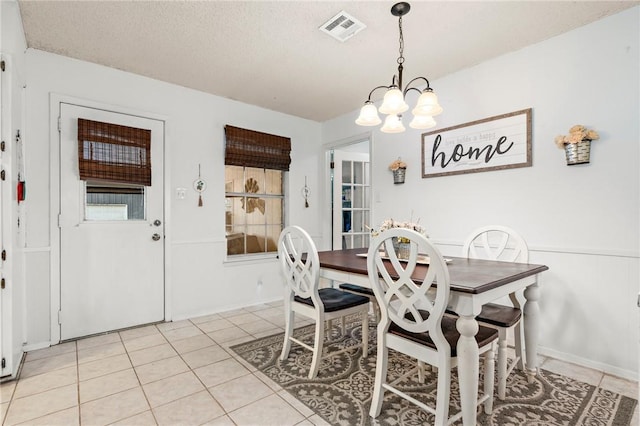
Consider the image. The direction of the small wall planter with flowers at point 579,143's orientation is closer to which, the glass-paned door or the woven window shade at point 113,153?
the woven window shade

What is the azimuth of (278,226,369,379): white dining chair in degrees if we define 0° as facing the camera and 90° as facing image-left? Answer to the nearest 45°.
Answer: approximately 225°

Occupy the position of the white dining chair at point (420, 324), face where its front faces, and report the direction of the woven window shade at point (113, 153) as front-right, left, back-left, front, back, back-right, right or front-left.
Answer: back-left

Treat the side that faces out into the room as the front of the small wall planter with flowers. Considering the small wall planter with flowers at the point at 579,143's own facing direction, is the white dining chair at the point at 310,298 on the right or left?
on its right

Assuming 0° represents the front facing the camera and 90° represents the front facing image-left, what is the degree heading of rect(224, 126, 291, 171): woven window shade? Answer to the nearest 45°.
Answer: approximately 315°

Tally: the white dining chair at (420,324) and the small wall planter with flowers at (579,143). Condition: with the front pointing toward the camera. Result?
1

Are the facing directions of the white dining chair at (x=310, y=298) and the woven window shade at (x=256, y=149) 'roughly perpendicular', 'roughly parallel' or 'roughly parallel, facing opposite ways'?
roughly perpendicular

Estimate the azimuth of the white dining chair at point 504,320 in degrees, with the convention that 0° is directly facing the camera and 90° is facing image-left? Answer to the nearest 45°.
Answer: approximately 45°

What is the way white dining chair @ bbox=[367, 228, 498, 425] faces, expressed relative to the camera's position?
facing away from the viewer and to the right of the viewer

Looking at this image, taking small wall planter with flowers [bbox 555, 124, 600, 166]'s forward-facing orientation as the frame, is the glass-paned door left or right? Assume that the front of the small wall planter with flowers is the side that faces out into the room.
on its right

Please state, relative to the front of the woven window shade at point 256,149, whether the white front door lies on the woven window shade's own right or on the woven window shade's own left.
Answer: on the woven window shade's own right

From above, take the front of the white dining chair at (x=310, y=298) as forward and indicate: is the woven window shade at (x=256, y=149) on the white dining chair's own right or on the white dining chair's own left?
on the white dining chair's own left

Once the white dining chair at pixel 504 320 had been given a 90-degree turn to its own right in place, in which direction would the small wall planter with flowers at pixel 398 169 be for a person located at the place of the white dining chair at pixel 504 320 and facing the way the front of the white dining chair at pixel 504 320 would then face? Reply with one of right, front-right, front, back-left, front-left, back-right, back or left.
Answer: front
